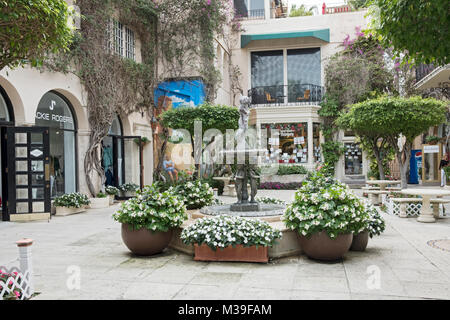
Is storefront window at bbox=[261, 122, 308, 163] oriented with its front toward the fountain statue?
yes

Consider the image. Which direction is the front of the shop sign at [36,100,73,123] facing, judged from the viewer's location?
facing the viewer and to the right of the viewer

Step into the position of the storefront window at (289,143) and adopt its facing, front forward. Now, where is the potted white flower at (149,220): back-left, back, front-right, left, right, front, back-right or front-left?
front

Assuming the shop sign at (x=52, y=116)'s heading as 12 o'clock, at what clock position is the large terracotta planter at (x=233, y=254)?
The large terracotta planter is roughly at 1 o'clock from the shop sign.

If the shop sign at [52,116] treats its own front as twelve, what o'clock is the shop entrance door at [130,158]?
The shop entrance door is roughly at 9 o'clock from the shop sign.

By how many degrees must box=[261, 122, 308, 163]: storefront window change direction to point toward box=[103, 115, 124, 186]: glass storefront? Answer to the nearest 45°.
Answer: approximately 45° to its right

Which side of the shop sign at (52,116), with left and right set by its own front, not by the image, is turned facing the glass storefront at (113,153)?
left

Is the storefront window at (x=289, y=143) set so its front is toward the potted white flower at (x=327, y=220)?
yes

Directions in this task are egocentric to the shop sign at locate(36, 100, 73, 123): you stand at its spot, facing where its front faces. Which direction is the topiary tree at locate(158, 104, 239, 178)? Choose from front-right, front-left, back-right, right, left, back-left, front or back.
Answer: front-left

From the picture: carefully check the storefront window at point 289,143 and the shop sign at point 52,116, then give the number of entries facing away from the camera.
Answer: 0

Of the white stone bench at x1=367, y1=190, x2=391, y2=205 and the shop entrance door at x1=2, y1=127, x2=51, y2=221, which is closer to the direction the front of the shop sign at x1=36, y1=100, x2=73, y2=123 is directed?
the white stone bench

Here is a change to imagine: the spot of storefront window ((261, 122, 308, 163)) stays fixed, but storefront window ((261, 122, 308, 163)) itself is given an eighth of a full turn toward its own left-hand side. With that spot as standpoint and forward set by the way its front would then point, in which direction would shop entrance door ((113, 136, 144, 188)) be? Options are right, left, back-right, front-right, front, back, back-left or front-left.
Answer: right

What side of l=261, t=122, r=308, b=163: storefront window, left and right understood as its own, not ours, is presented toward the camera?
front

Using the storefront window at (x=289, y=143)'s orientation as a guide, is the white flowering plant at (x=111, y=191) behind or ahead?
ahead

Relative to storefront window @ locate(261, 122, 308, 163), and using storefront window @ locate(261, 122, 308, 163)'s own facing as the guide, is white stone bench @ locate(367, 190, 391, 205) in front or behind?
in front

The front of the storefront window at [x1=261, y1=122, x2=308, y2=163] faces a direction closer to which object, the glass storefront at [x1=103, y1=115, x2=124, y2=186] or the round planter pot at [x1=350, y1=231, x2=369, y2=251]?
the round planter pot

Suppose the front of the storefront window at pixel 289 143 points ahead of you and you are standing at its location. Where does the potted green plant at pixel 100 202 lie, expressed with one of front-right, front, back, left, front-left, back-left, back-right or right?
front-right

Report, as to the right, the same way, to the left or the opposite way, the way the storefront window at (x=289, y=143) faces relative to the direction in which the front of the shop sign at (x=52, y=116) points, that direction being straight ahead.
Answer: to the right
